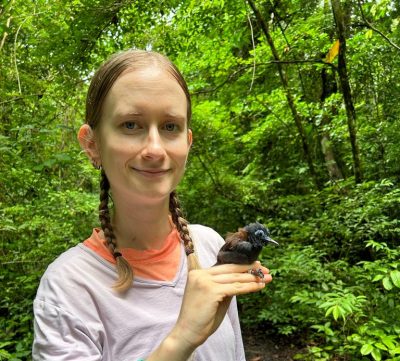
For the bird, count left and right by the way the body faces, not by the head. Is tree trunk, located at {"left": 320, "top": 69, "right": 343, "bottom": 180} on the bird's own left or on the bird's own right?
on the bird's own left

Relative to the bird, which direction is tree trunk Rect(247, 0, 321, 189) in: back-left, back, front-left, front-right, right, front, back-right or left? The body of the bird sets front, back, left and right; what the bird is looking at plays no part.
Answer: left

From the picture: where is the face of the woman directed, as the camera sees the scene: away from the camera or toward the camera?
toward the camera

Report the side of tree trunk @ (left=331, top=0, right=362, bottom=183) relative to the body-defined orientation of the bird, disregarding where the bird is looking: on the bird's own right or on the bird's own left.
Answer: on the bird's own left

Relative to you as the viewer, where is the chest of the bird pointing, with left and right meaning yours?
facing to the right of the viewer
